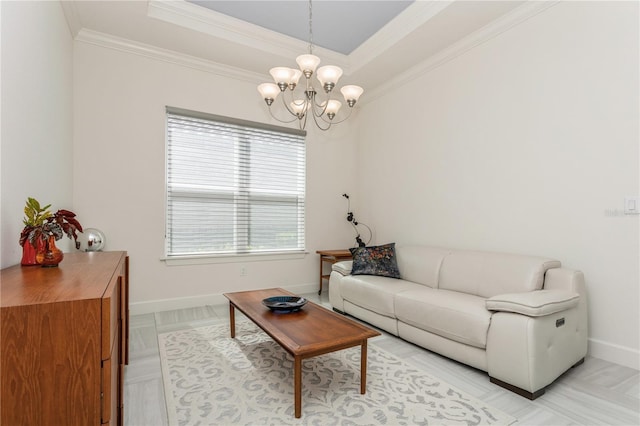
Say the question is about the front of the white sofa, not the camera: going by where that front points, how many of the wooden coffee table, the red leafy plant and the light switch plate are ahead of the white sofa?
2

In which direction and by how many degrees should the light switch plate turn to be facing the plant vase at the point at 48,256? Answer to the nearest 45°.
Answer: approximately 45° to its right

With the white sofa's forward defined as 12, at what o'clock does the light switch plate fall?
The light switch plate is roughly at 7 o'clock from the white sofa.

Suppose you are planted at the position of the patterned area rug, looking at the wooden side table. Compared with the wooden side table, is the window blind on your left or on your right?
left

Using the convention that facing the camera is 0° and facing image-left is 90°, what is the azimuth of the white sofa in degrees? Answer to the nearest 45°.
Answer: approximately 45°

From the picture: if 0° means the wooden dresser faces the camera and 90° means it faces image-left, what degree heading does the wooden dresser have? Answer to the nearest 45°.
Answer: approximately 270°
